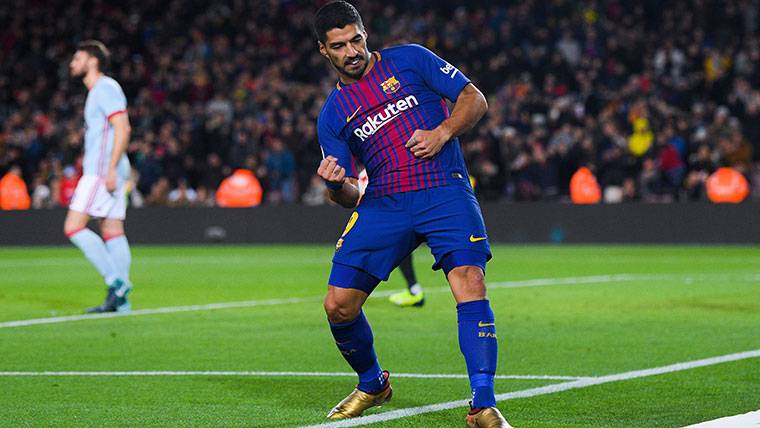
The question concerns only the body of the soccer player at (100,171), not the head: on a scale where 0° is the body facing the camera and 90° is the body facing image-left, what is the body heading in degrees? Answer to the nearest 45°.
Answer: approximately 90°

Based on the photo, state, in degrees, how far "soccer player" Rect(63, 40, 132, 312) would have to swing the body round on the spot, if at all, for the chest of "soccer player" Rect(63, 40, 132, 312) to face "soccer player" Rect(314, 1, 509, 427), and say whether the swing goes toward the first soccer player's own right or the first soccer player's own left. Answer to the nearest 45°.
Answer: approximately 90° to the first soccer player's own left
